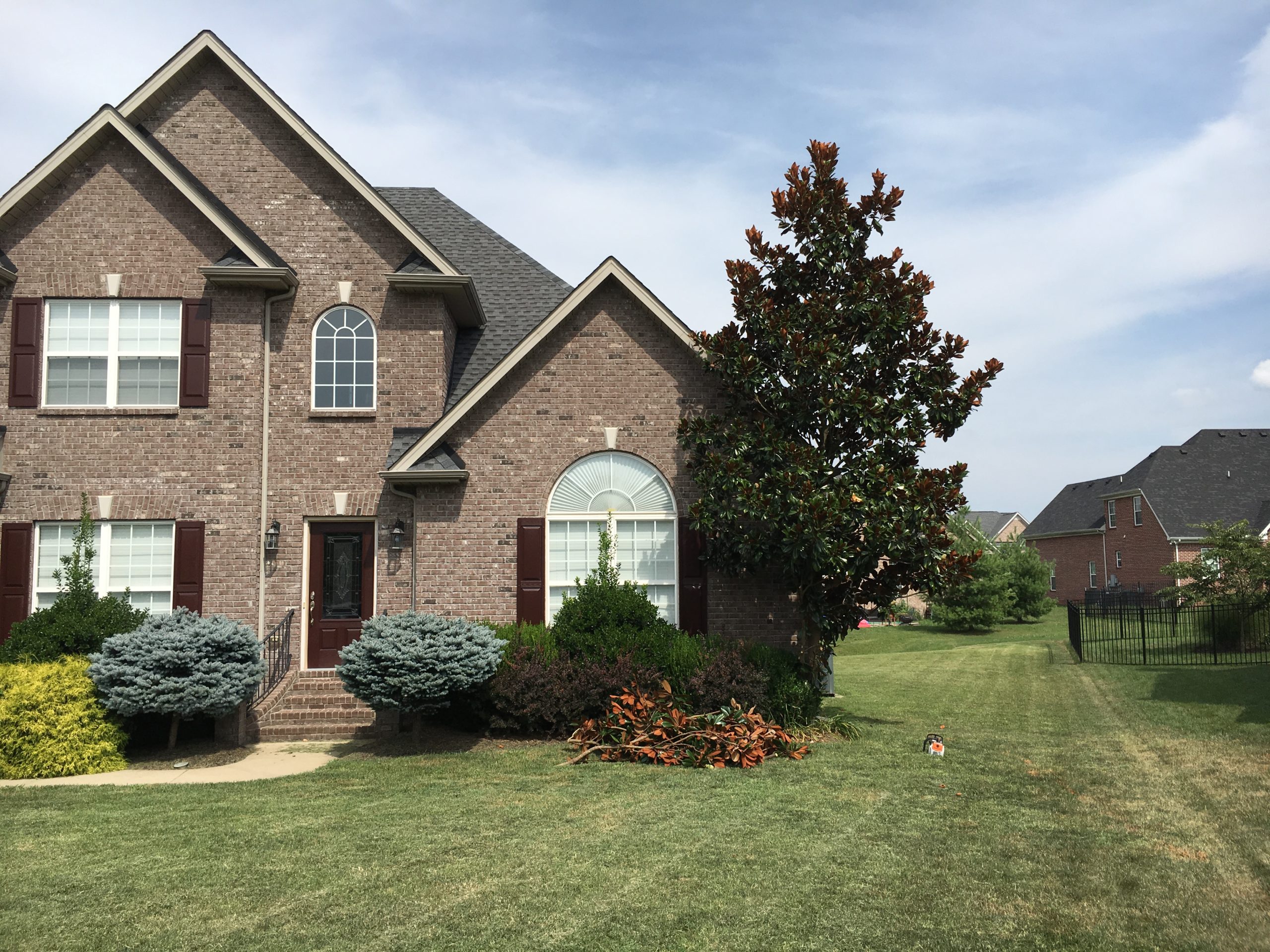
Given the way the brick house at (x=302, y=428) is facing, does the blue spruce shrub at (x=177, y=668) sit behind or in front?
in front

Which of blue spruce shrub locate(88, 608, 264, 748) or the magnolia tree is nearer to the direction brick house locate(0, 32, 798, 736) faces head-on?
the blue spruce shrub

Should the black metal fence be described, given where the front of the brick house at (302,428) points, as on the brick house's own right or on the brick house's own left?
on the brick house's own left

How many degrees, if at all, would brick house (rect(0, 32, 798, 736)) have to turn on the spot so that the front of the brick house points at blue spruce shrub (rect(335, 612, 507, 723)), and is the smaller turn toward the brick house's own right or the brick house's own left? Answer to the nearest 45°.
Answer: approximately 45° to the brick house's own left

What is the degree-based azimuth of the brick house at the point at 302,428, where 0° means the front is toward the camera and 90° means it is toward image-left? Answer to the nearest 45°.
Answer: approximately 0°

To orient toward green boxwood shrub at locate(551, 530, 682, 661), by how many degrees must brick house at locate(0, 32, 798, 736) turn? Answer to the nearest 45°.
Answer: approximately 45° to its left

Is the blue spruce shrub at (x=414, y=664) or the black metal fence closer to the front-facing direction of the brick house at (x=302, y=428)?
the blue spruce shrub

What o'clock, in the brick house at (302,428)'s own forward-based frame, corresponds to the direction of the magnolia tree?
The magnolia tree is roughly at 10 o'clock from the brick house.

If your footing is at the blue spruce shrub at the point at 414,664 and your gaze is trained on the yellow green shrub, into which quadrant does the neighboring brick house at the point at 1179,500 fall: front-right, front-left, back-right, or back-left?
back-right
